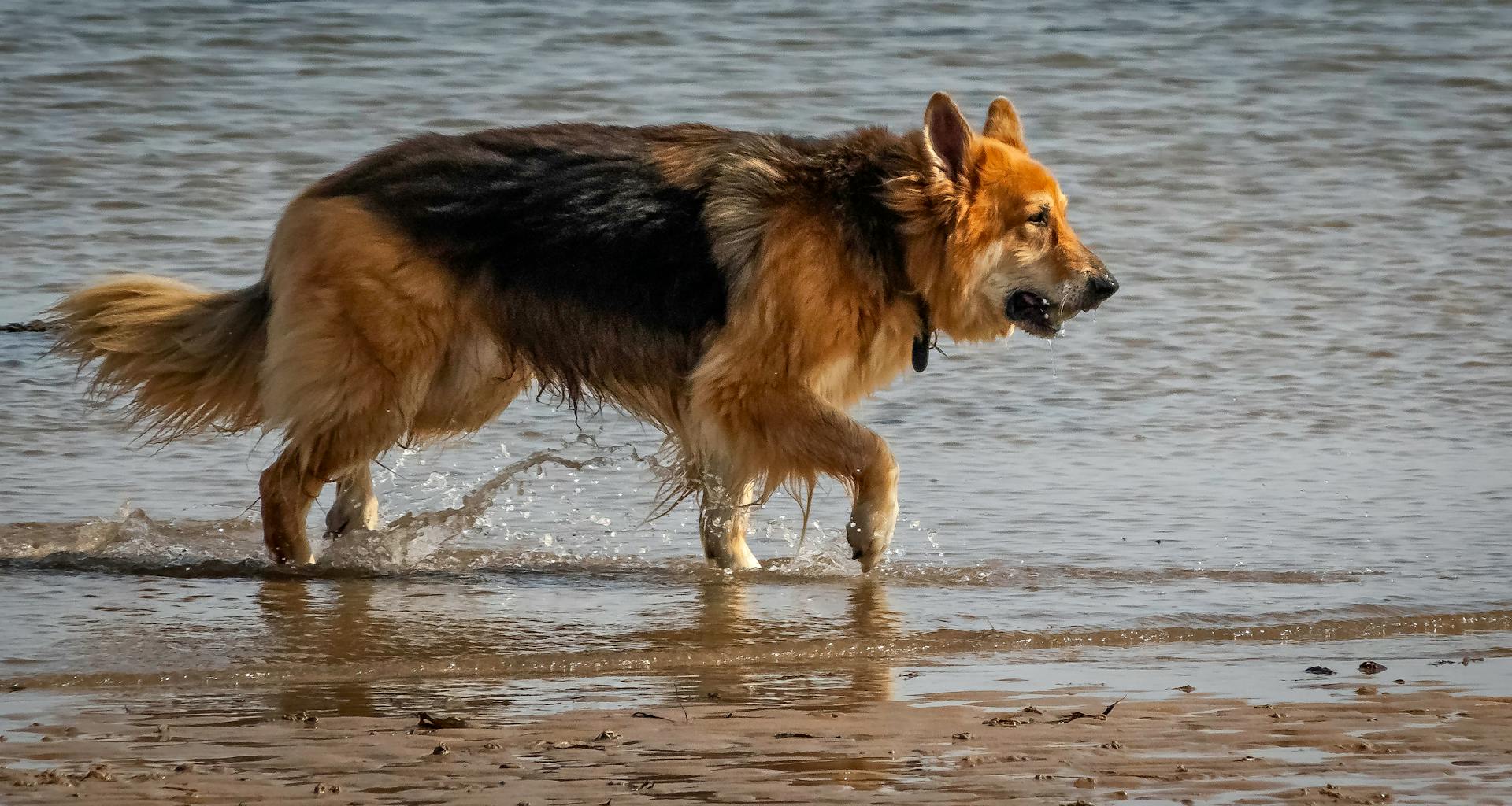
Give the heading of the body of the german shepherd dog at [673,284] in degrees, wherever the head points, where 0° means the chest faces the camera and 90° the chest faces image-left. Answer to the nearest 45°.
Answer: approximately 270°
